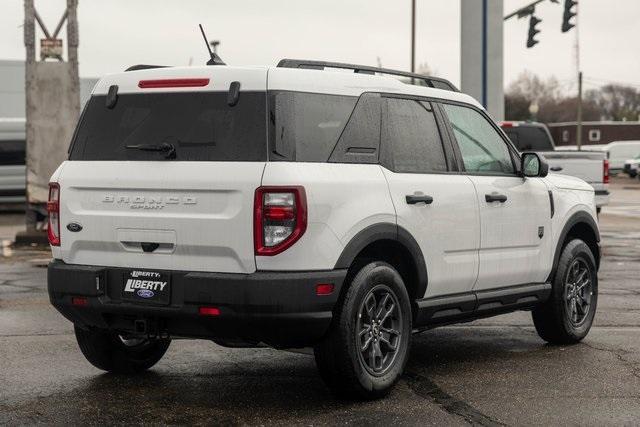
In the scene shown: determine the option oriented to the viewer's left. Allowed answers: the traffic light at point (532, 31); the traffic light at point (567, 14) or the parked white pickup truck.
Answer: the parked white pickup truck

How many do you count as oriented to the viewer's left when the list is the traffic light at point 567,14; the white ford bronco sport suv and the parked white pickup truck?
1

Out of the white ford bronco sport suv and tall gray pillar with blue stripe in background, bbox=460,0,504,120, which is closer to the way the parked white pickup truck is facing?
the tall gray pillar with blue stripe in background

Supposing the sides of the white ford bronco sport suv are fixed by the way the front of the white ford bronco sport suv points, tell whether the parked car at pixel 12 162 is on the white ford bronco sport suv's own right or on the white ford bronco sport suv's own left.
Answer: on the white ford bronco sport suv's own left

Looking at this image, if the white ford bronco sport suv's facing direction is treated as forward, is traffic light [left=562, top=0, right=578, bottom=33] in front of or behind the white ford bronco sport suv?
in front

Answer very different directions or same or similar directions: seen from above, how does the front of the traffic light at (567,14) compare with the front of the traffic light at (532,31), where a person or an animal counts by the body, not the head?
same or similar directions

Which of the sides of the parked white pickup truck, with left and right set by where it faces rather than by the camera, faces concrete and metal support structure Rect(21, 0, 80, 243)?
left

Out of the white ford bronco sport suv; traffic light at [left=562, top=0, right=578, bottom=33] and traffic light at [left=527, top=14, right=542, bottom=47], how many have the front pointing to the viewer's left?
0

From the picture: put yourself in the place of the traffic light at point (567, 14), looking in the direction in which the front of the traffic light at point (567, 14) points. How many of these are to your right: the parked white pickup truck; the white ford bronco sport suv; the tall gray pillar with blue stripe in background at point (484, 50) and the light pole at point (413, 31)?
3
